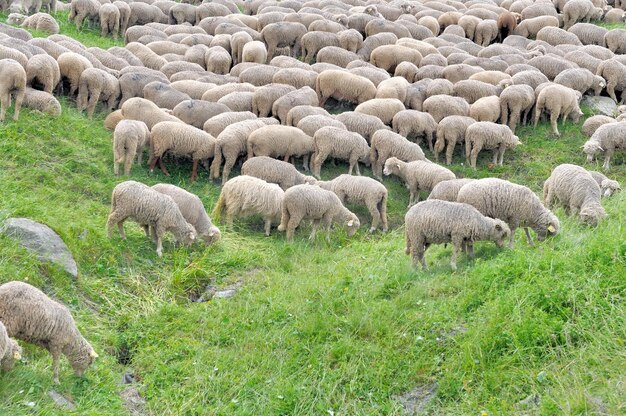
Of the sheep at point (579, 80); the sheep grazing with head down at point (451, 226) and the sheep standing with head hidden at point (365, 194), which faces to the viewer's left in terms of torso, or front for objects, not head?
the sheep standing with head hidden at point (365, 194)

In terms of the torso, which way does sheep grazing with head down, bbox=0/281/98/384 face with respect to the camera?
to the viewer's right

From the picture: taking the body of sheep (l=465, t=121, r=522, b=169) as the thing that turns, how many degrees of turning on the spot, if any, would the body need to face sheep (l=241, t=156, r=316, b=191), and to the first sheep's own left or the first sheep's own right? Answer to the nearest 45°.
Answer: approximately 135° to the first sheep's own right

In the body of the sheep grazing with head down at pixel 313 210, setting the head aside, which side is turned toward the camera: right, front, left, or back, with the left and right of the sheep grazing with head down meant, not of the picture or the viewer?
right

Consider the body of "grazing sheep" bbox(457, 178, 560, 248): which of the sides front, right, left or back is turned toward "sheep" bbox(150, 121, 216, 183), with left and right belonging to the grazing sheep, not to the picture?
back

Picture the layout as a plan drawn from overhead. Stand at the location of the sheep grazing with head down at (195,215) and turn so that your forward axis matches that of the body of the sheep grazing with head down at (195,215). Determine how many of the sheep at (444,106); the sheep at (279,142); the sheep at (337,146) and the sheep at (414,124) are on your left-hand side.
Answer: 4

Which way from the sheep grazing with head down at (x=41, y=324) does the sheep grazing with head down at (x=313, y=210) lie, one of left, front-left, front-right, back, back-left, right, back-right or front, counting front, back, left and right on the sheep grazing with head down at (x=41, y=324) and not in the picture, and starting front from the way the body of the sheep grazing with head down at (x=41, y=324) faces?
front-left

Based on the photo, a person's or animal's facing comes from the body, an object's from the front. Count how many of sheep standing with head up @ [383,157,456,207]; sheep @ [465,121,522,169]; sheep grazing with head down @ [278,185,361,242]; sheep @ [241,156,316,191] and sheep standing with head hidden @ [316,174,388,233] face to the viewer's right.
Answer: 3

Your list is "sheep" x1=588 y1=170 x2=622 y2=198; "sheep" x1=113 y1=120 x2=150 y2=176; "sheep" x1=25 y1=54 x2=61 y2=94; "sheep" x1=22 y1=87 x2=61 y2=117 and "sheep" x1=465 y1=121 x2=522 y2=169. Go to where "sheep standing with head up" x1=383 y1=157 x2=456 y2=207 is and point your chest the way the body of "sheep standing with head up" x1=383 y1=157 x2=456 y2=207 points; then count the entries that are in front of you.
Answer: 3

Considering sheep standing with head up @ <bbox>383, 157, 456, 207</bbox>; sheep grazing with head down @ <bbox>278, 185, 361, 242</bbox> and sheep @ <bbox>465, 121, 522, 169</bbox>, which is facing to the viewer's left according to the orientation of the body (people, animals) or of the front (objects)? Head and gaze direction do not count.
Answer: sheep standing with head up @ <bbox>383, 157, 456, 207</bbox>

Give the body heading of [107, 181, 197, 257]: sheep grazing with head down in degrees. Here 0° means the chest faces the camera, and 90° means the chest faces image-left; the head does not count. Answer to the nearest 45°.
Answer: approximately 270°

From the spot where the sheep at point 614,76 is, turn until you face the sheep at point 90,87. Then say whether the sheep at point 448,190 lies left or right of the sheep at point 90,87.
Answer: left
